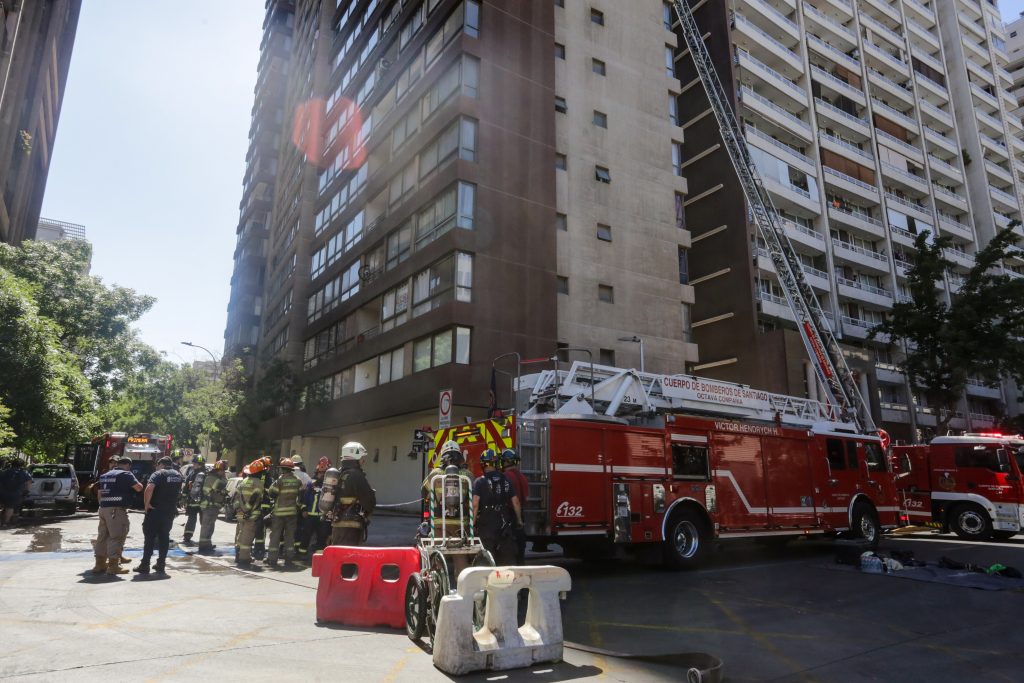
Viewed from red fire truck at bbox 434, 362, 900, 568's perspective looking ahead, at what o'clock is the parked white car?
The parked white car is roughly at 8 o'clock from the red fire truck.

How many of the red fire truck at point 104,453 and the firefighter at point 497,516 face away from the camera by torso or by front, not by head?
1

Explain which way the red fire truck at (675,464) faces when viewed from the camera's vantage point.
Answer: facing away from the viewer and to the right of the viewer

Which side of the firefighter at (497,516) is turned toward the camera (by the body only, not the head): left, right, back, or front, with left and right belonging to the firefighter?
back

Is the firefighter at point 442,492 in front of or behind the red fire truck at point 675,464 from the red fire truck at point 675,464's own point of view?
behind

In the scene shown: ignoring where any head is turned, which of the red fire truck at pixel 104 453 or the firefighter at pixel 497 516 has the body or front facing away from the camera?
the firefighter

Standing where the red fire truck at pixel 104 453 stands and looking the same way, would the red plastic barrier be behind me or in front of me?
in front

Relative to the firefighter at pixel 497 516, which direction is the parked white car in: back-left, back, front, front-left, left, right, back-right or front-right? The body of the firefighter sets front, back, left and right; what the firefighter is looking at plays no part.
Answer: front-left

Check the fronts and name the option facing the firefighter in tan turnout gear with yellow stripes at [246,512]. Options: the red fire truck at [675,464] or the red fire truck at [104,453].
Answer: the red fire truck at [104,453]

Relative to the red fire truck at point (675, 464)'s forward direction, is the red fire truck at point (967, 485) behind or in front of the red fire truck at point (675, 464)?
in front

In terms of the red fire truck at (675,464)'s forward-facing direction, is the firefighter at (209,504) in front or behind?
behind
